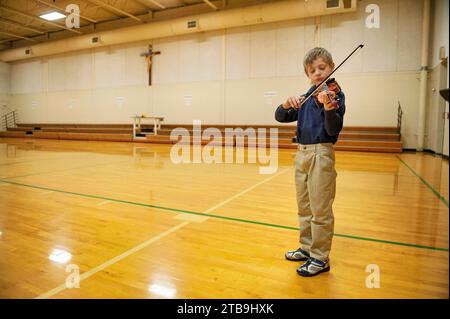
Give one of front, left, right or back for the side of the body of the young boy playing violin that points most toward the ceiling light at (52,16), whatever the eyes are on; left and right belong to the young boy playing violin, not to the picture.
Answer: right

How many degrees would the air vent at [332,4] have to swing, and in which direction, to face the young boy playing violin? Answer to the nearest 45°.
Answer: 0° — it already faces them

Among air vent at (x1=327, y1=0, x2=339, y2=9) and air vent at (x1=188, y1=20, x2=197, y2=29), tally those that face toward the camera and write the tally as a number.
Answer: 2

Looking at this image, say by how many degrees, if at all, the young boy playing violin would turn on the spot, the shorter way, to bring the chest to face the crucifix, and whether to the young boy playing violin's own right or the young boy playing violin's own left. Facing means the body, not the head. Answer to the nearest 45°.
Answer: approximately 90° to the young boy playing violin's own right

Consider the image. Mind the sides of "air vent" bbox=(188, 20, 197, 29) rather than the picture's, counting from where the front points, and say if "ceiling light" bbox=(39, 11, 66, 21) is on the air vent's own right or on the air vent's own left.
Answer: on the air vent's own right

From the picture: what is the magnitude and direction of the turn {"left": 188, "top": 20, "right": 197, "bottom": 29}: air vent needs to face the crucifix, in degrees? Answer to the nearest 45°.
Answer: approximately 135° to its right

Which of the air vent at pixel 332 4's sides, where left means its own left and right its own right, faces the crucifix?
right

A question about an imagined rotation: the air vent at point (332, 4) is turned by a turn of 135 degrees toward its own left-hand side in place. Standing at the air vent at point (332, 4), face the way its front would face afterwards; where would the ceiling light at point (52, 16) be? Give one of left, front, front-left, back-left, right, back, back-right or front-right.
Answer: back-left

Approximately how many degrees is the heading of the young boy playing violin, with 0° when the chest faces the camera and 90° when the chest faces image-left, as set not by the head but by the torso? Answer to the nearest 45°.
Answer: approximately 45°

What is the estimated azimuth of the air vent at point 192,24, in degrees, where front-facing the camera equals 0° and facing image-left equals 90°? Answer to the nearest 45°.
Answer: approximately 0°
